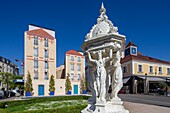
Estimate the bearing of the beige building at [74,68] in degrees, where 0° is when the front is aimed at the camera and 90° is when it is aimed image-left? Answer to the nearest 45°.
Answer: approximately 0°

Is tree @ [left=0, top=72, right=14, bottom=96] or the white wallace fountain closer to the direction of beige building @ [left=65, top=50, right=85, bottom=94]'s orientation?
the white wallace fountain

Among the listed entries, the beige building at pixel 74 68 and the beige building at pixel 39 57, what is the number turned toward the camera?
2

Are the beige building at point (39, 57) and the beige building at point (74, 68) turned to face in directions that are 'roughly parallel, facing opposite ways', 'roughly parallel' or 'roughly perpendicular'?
roughly parallel

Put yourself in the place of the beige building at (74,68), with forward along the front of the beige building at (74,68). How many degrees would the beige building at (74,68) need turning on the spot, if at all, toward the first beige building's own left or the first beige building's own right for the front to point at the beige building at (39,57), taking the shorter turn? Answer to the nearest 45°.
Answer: approximately 45° to the first beige building's own right

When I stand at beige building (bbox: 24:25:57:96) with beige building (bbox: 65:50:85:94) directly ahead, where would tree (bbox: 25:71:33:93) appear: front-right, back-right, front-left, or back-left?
back-right

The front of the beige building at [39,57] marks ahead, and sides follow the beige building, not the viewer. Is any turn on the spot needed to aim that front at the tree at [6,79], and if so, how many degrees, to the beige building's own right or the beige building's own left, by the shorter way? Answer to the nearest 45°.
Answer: approximately 90° to the beige building's own right

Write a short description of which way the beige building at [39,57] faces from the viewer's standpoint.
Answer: facing the viewer

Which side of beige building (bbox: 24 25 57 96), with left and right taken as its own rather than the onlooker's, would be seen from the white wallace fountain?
front
